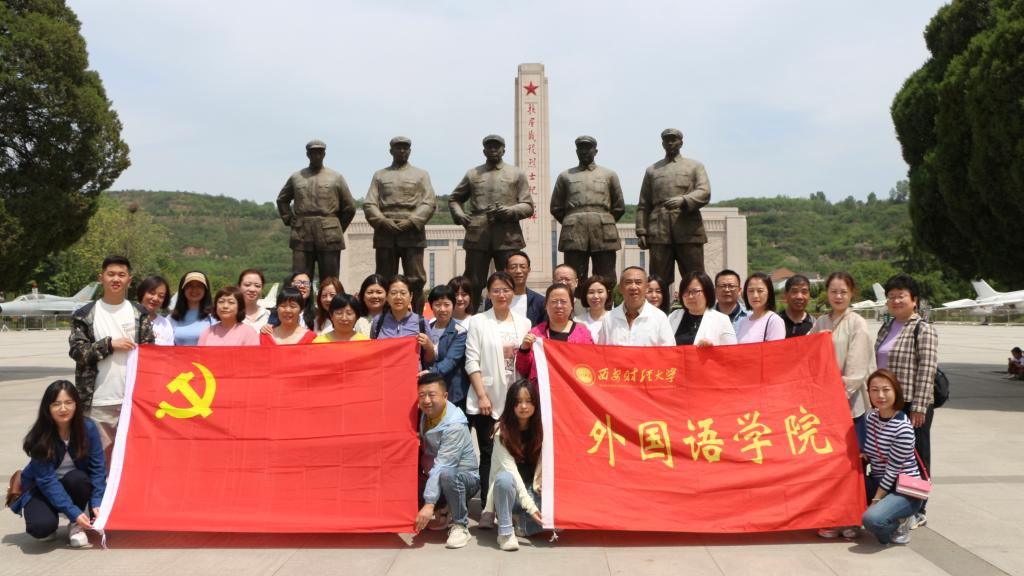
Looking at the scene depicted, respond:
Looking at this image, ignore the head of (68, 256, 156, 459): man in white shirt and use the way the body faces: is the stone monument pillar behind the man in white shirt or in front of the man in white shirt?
behind

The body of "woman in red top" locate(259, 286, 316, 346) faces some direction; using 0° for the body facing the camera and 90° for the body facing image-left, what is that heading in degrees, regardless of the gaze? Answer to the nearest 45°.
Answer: approximately 0°

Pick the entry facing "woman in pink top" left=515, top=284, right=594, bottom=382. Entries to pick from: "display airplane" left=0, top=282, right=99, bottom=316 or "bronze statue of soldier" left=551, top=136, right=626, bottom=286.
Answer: the bronze statue of soldier

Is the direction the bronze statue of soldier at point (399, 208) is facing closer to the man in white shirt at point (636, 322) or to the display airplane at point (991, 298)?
the man in white shirt

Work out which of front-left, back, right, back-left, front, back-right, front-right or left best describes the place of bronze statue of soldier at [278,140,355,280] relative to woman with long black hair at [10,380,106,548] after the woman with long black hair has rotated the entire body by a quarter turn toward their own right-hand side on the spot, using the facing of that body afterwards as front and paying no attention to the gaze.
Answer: back-right

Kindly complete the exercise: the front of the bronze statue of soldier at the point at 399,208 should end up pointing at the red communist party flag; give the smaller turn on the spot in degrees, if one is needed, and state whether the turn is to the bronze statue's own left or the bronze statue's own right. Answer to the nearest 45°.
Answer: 0° — it already faces it

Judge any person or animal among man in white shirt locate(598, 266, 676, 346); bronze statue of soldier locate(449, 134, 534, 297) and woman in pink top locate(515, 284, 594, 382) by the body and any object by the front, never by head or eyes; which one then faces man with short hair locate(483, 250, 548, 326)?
the bronze statue of soldier
